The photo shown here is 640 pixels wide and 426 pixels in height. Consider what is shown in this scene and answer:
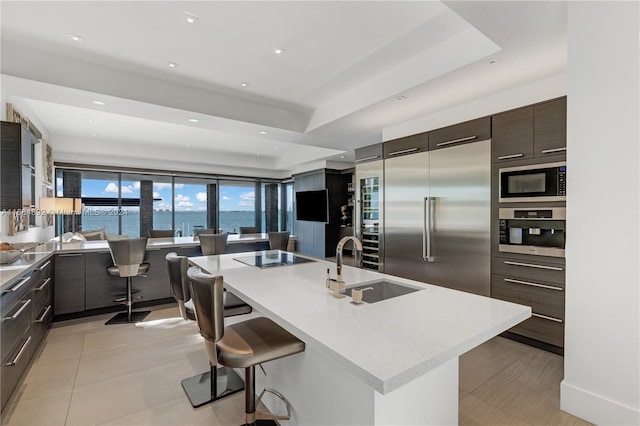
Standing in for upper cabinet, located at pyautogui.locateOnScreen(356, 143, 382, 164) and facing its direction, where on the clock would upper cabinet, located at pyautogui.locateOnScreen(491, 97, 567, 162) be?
upper cabinet, located at pyautogui.locateOnScreen(491, 97, 567, 162) is roughly at 9 o'clock from upper cabinet, located at pyautogui.locateOnScreen(356, 143, 382, 164).

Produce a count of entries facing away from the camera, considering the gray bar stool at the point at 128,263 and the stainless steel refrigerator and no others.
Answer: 1

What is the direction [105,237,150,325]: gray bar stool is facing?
away from the camera

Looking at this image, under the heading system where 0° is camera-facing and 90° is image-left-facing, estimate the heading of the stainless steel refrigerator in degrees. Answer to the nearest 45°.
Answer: approximately 45°

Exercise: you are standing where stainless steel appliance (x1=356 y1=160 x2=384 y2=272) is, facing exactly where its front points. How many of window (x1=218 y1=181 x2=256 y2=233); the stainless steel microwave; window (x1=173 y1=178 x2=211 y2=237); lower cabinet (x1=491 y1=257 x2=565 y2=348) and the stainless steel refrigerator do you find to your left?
3

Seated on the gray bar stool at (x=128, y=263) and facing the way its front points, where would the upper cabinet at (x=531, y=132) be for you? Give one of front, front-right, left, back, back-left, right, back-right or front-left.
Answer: back-right

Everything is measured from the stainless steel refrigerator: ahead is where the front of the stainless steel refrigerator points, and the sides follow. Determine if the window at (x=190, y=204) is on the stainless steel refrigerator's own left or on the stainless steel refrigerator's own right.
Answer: on the stainless steel refrigerator's own right

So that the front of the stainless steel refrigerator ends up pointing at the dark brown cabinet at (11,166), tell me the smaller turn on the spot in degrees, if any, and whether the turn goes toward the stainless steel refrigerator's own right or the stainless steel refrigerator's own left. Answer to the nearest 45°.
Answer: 0° — it already faces it

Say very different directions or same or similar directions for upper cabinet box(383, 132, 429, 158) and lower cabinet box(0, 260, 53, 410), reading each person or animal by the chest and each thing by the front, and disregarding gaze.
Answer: very different directions

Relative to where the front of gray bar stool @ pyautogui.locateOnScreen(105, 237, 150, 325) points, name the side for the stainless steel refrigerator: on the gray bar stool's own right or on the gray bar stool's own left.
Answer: on the gray bar stool's own right

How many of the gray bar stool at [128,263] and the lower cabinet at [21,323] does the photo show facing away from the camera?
1
